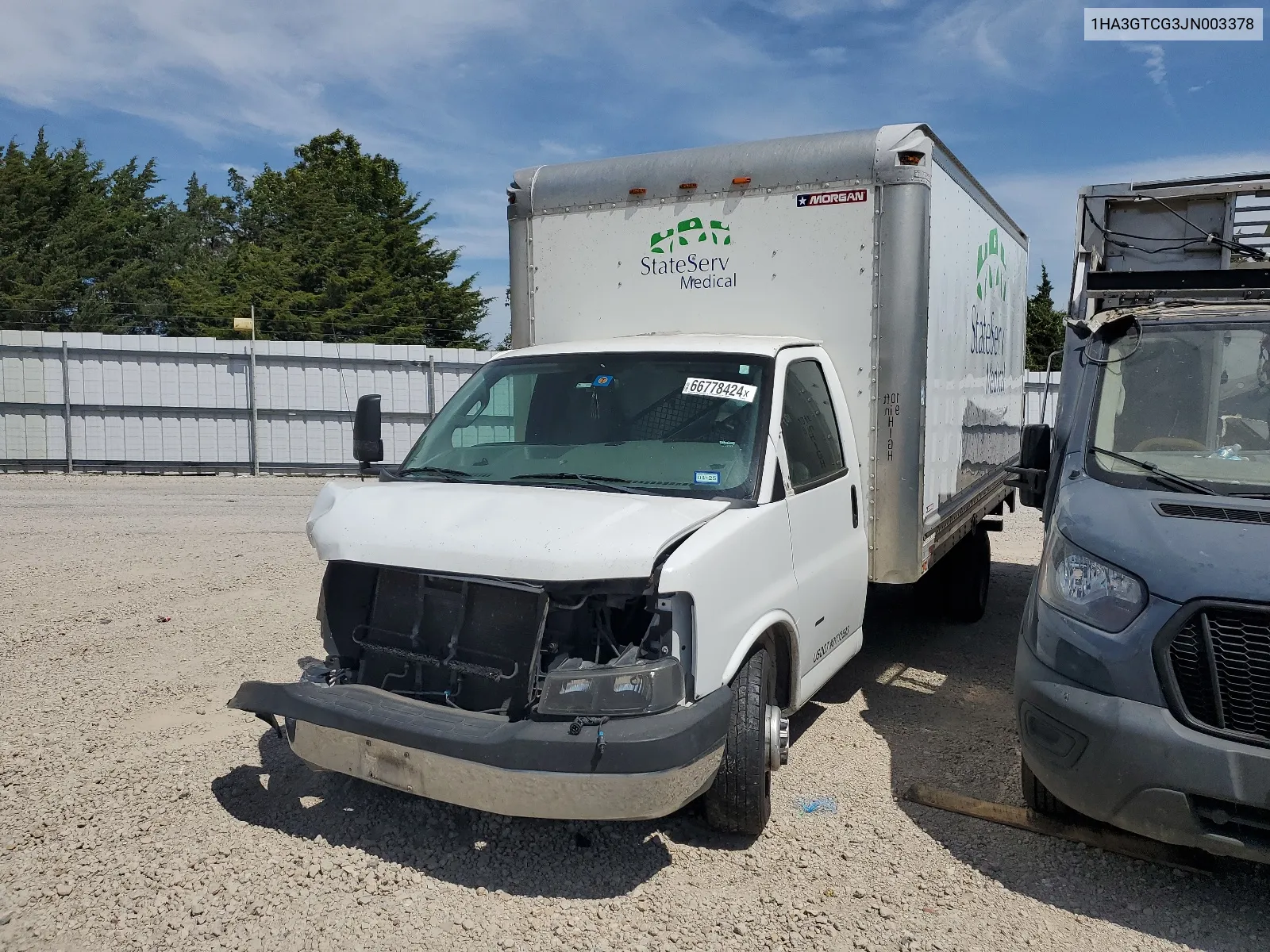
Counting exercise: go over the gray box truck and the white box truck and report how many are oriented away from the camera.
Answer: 0

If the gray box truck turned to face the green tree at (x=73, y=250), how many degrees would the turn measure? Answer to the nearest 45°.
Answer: approximately 135° to its right

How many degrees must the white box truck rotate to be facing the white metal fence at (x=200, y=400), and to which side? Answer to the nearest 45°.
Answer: approximately 90° to its right

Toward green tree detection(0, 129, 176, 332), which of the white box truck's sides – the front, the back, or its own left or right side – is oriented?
right

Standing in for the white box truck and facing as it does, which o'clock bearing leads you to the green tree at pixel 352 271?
The green tree is roughly at 4 o'clock from the white box truck.

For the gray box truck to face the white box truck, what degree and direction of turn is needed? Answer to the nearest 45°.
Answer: approximately 90° to its right

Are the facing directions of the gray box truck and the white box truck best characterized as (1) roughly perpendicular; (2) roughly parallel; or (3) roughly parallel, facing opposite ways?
roughly parallel

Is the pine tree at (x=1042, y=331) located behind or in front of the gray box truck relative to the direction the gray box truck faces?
behind

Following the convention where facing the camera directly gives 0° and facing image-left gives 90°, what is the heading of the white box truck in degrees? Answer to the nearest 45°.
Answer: approximately 45°

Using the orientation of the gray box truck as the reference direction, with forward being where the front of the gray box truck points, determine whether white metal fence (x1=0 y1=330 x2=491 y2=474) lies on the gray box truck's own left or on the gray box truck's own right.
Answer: on the gray box truck's own right

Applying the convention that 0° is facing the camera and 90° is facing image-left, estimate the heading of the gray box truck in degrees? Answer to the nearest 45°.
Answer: approximately 0°
